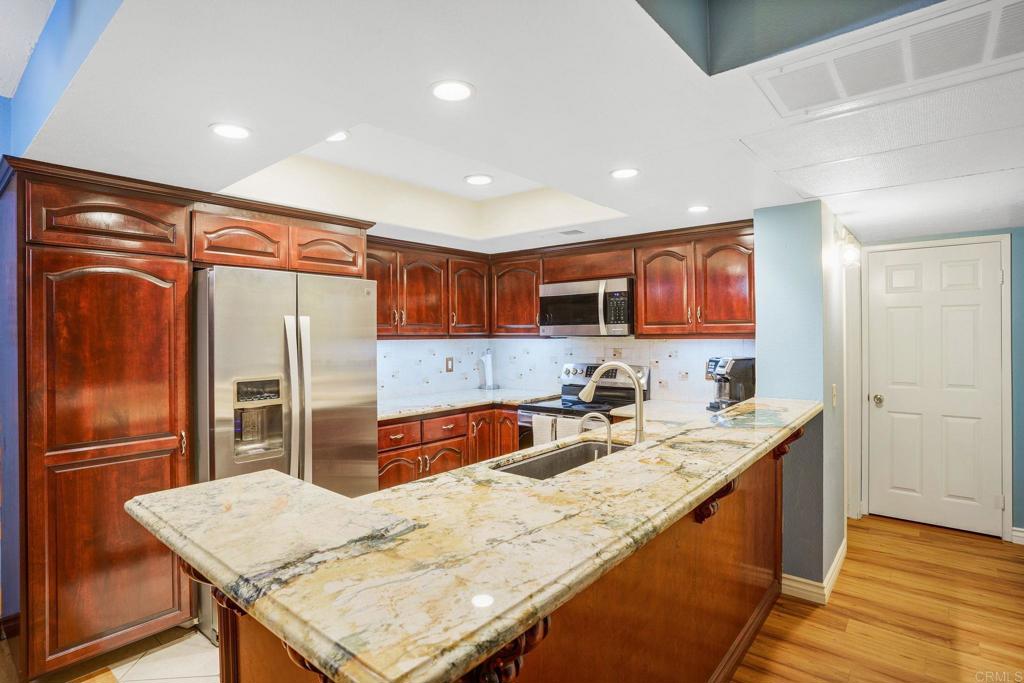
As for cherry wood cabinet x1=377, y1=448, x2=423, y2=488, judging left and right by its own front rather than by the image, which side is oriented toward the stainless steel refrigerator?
right

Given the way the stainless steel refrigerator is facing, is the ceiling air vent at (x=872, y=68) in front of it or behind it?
in front

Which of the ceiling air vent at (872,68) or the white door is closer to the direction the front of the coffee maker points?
the ceiling air vent

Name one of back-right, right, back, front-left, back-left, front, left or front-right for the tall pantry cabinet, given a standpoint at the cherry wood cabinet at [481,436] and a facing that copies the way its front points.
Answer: right

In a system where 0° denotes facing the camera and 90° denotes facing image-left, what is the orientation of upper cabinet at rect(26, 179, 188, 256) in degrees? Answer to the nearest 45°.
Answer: approximately 315°

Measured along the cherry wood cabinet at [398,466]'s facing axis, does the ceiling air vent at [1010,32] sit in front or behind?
in front

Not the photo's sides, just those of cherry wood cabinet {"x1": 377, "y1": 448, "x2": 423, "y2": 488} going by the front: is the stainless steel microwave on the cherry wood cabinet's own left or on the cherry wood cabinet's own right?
on the cherry wood cabinet's own left

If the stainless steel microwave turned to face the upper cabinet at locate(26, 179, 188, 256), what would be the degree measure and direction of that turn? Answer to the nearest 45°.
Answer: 0° — it already faces it

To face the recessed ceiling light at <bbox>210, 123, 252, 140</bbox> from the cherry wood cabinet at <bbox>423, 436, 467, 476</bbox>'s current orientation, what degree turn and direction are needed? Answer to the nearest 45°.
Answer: approximately 45° to its right
